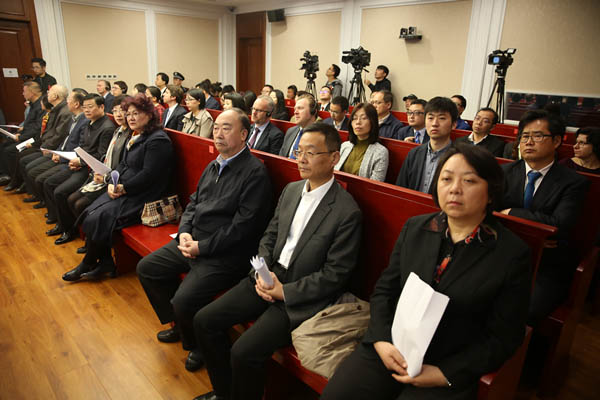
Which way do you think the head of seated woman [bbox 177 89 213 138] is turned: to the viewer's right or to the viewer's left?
to the viewer's left

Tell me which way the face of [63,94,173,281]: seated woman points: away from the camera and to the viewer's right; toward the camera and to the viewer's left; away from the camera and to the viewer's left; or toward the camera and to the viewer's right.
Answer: toward the camera and to the viewer's left

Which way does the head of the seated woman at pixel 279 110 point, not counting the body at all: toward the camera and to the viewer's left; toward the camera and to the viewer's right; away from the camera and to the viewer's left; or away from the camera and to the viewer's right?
toward the camera and to the viewer's left

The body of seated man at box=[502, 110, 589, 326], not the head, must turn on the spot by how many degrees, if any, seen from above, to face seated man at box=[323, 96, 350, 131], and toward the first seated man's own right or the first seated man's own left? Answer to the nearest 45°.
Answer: approximately 90° to the first seated man's own right

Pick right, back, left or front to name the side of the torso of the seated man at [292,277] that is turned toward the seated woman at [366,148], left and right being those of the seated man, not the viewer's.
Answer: back

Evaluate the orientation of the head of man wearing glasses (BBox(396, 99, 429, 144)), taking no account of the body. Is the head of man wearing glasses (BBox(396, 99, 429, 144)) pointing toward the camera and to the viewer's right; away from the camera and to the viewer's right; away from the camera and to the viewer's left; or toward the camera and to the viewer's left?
toward the camera and to the viewer's left

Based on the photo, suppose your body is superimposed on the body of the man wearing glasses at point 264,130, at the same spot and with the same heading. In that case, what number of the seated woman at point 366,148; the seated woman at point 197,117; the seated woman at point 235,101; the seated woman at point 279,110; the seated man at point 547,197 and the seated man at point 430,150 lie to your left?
3

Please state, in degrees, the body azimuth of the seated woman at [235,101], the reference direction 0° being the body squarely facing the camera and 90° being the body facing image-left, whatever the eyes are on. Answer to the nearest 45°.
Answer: approximately 45°

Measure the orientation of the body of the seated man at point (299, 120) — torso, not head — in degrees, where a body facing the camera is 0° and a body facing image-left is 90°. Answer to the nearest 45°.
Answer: approximately 45°

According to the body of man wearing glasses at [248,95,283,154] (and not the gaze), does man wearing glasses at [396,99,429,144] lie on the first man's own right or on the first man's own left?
on the first man's own left

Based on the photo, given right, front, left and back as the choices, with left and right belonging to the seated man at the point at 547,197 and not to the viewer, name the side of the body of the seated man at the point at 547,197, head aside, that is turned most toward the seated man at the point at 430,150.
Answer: right

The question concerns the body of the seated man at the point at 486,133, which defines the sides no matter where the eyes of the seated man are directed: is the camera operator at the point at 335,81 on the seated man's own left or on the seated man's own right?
on the seated man's own right
